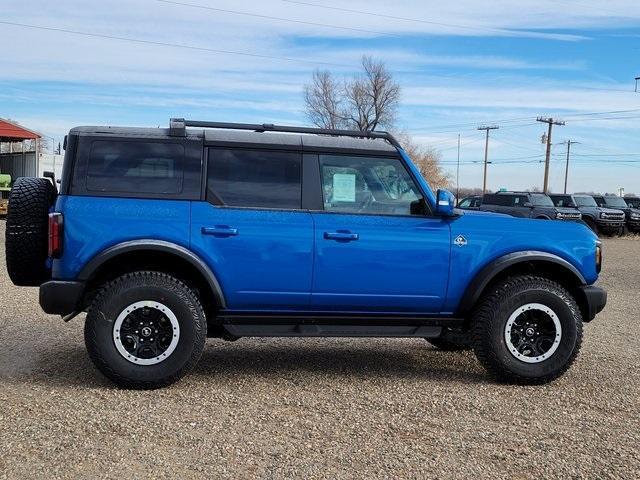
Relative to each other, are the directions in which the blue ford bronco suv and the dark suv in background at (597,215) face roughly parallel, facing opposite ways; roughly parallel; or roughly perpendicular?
roughly perpendicular

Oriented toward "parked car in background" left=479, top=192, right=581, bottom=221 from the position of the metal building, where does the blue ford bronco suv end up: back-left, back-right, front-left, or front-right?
front-right

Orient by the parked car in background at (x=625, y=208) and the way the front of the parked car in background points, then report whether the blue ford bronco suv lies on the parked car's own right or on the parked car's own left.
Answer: on the parked car's own right

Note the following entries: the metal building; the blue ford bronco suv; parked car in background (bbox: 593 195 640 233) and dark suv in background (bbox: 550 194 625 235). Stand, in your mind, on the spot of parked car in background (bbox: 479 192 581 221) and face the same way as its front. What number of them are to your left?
2

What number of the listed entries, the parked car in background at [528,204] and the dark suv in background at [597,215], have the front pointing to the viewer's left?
0

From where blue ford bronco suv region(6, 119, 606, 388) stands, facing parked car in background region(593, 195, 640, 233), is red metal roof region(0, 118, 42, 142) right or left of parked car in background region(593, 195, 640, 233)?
left

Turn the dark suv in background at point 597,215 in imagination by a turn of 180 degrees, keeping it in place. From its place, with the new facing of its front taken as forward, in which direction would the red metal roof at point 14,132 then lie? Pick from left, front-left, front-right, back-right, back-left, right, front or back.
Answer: front-left

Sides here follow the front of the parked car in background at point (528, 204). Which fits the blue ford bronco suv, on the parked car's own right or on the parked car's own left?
on the parked car's own right

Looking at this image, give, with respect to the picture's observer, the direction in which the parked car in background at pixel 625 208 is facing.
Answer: facing the viewer and to the right of the viewer

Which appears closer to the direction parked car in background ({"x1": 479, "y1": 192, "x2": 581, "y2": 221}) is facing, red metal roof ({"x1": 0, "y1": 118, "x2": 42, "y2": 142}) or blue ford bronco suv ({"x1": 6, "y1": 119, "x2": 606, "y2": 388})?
the blue ford bronco suv

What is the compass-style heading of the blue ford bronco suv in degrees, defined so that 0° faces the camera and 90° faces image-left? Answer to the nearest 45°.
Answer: approximately 270°

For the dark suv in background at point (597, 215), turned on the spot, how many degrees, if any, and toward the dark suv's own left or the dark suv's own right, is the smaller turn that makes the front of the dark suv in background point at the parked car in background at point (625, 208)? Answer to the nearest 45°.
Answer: approximately 135° to the dark suv's own left

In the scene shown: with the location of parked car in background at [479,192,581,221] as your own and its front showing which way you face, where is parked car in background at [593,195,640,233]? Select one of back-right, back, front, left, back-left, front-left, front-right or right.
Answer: left

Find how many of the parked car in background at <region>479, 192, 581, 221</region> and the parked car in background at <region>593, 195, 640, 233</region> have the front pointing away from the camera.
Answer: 0

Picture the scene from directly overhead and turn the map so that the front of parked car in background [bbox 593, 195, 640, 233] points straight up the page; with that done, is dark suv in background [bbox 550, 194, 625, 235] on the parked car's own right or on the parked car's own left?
on the parked car's own right

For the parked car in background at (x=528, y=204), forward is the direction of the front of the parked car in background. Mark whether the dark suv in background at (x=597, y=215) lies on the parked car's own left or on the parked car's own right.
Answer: on the parked car's own left

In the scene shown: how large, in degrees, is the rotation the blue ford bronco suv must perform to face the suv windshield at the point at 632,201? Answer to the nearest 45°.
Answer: approximately 45° to its left
